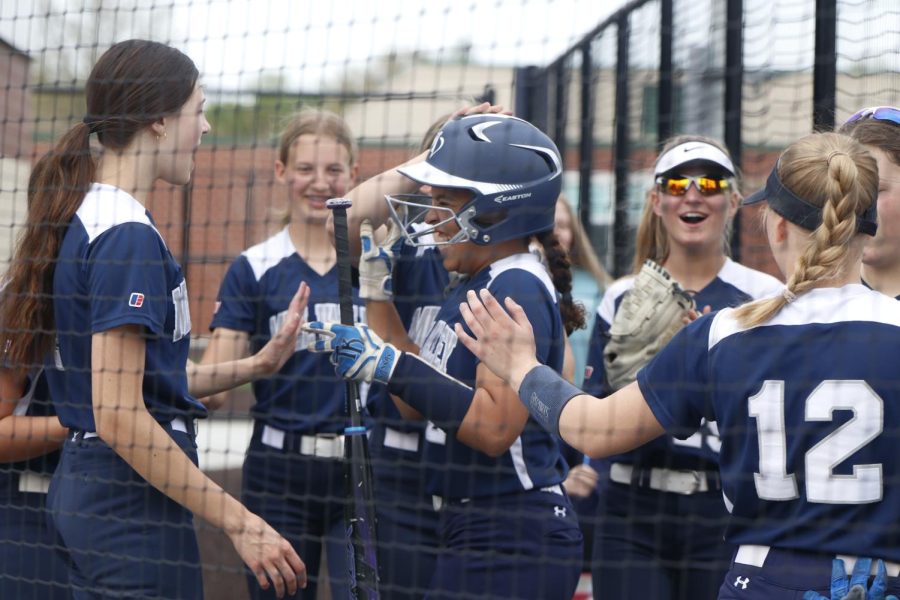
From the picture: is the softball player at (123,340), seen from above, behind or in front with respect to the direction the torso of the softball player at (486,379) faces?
in front

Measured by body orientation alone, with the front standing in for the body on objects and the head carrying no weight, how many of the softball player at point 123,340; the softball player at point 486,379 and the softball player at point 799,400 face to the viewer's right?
1

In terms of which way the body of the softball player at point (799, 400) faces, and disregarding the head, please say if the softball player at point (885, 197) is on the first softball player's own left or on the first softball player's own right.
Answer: on the first softball player's own right

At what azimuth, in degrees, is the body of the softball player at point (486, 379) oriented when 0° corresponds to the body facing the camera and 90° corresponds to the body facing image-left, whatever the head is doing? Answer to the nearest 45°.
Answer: approximately 90°

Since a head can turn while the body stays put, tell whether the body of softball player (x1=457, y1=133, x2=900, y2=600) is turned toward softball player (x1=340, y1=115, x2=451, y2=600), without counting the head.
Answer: yes

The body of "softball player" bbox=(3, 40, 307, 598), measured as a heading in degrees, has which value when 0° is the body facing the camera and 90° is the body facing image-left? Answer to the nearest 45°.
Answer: approximately 270°

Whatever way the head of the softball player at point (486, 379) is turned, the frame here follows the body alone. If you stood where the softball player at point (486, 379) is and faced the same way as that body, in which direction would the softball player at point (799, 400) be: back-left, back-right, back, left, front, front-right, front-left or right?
back-left

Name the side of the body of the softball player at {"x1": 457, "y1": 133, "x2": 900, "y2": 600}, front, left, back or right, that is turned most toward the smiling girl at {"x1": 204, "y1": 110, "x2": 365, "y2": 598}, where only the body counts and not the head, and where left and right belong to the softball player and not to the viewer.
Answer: front

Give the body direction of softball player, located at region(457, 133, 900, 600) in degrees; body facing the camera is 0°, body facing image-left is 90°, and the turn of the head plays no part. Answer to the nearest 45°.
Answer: approximately 135°

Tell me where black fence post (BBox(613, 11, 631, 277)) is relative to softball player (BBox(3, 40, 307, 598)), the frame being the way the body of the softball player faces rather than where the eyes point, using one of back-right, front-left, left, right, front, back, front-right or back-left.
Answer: front-left

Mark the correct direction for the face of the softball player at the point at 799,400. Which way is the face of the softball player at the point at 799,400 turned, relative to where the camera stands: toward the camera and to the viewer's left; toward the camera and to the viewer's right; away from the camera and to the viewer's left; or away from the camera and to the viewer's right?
away from the camera and to the viewer's left

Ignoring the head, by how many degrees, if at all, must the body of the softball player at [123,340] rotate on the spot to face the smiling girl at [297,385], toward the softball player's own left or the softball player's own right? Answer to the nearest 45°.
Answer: approximately 45° to the softball player's own left

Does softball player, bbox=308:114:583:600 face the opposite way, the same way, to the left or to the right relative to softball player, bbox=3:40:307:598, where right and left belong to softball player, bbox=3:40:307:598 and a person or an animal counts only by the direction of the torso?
the opposite way

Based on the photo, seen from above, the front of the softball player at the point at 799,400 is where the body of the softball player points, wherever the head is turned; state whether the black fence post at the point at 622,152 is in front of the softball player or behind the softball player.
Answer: in front

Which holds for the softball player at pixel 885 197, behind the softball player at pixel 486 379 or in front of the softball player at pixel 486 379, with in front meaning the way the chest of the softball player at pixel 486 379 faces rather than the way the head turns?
behind

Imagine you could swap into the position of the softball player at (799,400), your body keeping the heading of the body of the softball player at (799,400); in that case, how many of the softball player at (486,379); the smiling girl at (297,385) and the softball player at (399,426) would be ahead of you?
3
